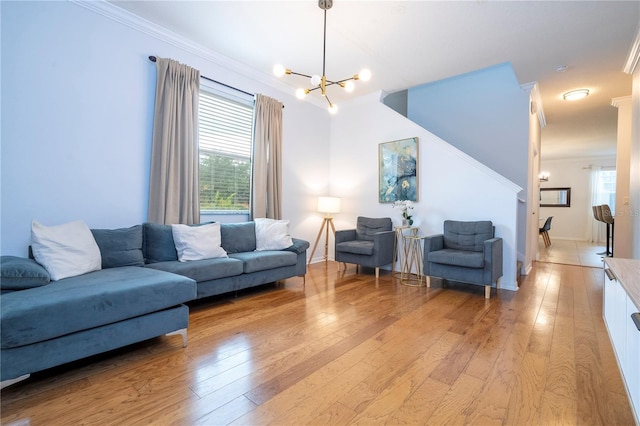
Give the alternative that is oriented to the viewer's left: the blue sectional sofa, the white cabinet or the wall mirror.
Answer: the white cabinet

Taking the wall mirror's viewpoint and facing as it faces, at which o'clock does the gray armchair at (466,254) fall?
The gray armchair is roughly at 12 o'clock from the wall mirror.

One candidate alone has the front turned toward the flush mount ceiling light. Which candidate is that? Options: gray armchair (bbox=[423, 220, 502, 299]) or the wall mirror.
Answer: the wall mirror

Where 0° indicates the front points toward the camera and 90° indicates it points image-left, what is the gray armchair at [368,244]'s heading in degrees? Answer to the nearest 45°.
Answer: approximately 45°

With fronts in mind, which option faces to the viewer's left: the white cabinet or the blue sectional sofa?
the white cabinet

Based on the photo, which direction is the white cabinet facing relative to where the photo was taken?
to the viewer's left

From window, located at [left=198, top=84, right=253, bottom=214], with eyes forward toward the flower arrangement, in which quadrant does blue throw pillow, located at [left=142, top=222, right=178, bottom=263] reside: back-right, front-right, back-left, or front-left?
back-right

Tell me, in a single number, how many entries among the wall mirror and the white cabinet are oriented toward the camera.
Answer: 1

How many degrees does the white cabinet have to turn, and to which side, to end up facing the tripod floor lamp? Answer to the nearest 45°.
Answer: approximately 45° to its right

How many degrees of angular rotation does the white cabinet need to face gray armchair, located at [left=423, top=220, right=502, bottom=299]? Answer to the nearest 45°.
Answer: approximately 45° to its right

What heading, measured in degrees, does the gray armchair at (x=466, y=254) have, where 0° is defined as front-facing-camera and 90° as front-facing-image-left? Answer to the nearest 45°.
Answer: approximately 45°

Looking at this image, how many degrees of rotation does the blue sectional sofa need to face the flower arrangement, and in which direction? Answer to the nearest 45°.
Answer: approximately 45° to its left
